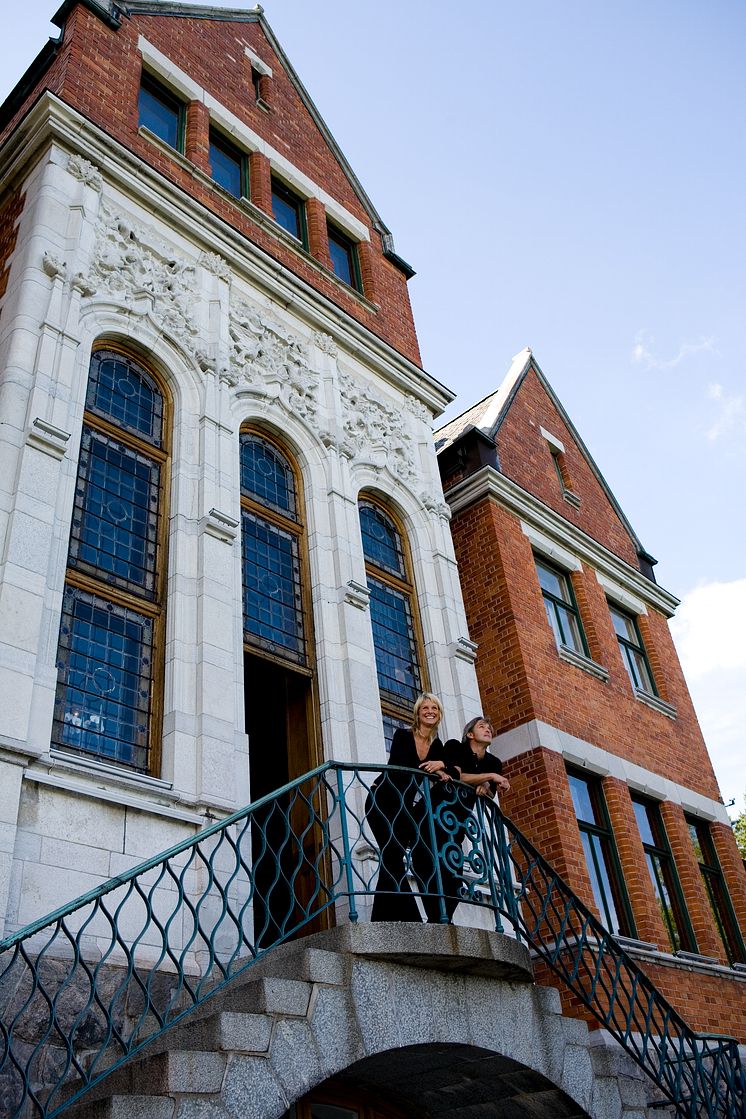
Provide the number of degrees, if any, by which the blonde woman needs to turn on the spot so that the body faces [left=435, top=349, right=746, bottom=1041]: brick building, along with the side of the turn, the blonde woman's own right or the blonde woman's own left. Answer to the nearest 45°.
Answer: approximately 90° to the blonde woman's own left

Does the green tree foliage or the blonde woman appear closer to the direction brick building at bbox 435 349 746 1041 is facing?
the blonde woman

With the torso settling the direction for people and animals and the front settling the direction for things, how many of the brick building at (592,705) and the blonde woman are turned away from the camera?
0

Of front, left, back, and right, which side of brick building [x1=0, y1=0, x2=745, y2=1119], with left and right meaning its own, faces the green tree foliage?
left

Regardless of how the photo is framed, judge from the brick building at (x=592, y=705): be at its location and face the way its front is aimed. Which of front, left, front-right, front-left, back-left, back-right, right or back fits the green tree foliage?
back-left

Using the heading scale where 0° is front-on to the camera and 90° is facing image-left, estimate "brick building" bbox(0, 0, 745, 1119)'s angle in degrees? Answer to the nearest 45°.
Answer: approximately 315°

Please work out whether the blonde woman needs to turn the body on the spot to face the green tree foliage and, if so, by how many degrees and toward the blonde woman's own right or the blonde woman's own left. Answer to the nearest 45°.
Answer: approximately 135° to the blonde woman's own left

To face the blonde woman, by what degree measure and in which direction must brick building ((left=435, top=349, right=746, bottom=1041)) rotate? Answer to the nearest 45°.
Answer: approximately 45° to its right
